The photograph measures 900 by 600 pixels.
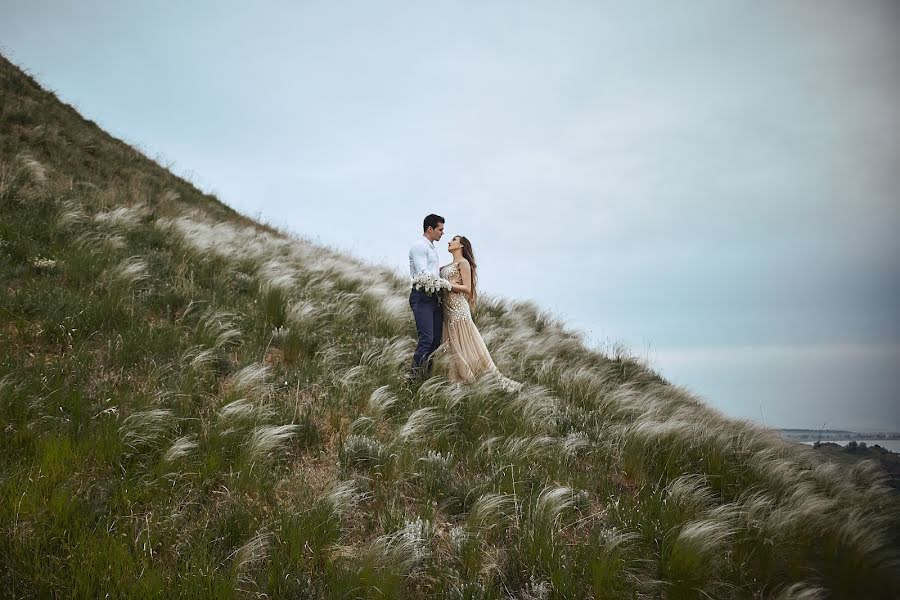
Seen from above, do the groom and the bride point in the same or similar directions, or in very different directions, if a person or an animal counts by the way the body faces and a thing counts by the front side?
very different directions

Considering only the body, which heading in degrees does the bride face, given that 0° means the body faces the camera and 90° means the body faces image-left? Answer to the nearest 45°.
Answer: approximately 90°

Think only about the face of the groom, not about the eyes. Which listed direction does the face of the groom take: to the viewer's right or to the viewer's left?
to the viewer's right

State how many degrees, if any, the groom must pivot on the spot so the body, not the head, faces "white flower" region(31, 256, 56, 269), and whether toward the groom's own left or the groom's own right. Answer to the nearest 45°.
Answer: approximately 180°

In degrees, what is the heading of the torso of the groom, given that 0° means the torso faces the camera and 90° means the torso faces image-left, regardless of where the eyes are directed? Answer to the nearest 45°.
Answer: approximately 270°

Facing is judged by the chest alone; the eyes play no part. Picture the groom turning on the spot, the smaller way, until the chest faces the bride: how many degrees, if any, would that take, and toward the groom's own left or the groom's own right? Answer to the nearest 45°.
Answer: approximately 45° to the groom's own left

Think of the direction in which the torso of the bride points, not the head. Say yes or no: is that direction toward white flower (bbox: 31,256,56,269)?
yes

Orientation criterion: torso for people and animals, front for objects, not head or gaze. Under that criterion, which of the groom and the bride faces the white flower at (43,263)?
the bride

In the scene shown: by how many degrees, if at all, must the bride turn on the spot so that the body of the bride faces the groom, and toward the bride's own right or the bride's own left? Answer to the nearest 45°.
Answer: approximately 45° to the bride's own left

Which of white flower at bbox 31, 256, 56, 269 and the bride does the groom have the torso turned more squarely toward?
the bride
